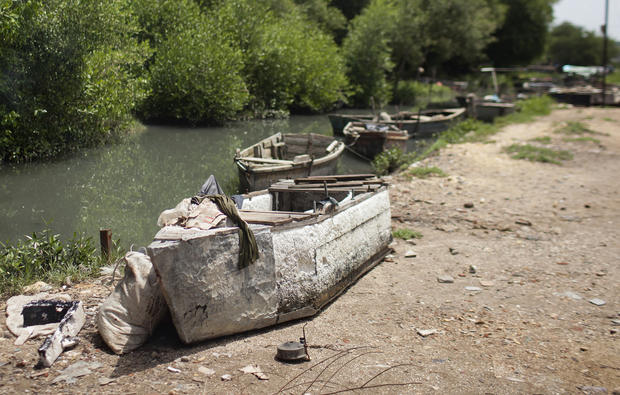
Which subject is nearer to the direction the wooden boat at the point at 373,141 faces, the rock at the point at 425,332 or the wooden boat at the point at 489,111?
the rock

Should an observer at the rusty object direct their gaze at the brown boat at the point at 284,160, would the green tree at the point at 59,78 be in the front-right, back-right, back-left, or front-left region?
front-left

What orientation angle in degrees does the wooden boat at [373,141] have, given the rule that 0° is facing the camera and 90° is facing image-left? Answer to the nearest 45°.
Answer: approximately 45°
